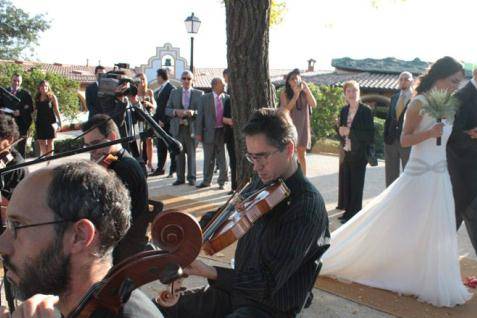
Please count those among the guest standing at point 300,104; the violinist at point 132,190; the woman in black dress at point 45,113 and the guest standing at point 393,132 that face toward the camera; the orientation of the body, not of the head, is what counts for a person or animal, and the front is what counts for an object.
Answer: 3

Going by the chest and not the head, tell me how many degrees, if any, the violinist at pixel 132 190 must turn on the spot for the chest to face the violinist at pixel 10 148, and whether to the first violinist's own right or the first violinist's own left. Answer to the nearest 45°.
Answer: approximately 45° to the first violinist's own right

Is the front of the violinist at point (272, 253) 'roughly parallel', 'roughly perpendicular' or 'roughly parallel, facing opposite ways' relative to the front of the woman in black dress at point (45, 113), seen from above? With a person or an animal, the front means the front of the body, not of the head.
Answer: roughly perpendicular

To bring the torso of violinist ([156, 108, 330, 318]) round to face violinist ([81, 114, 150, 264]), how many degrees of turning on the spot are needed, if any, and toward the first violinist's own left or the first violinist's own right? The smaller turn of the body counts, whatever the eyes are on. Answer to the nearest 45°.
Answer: approximately 45° to the first violinist's own right

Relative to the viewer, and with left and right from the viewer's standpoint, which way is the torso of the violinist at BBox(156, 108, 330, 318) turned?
facing to the left of the viewer

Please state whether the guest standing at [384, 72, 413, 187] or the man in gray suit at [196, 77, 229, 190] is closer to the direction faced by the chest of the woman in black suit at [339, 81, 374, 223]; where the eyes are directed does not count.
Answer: the man in gray suit

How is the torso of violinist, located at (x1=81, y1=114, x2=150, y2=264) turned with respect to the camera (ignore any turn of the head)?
to the viewer's left

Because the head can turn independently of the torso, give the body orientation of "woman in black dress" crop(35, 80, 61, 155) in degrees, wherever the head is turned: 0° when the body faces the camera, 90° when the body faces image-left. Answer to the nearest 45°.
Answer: approximately 0°

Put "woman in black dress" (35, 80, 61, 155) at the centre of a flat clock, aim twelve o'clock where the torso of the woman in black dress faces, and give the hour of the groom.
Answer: The groom is roughly at 11 o'clock from the woman in black dress.

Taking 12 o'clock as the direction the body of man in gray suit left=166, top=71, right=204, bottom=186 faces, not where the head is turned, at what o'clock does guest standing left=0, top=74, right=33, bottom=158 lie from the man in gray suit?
The guest standing is roughly at 4 o'clock from the man in gray suit.
